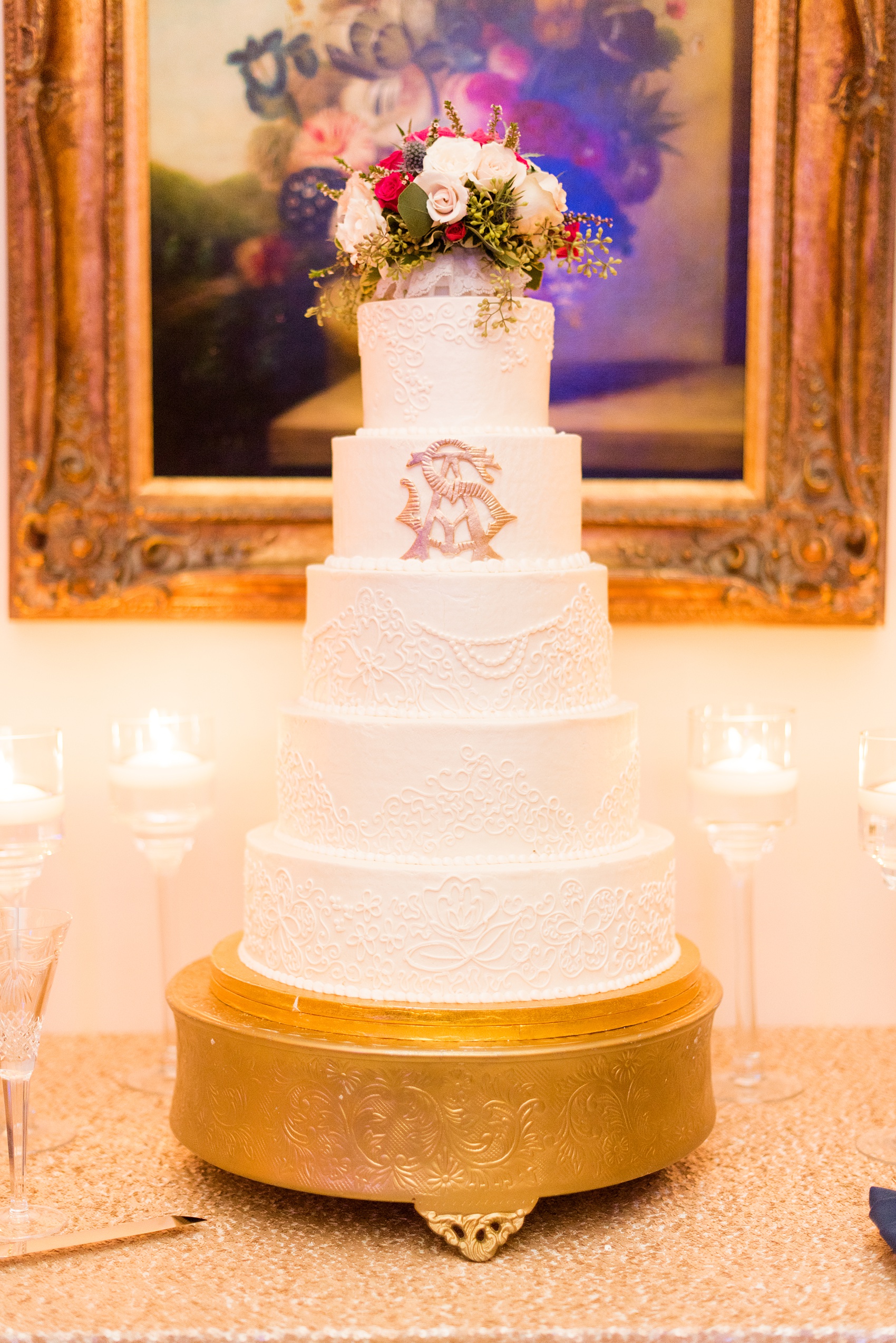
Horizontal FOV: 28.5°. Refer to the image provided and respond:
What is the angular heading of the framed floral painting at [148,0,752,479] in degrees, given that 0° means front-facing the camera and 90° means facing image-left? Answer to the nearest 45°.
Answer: approximately 0°

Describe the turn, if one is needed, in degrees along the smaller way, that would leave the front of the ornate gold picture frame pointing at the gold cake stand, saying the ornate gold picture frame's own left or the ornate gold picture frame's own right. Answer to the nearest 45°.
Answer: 0° — it already faces it

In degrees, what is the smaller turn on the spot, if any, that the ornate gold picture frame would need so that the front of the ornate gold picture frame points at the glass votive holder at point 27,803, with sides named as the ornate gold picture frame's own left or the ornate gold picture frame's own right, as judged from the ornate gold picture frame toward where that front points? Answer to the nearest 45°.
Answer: approximately 45° to the ornate gold picture frame's own right
